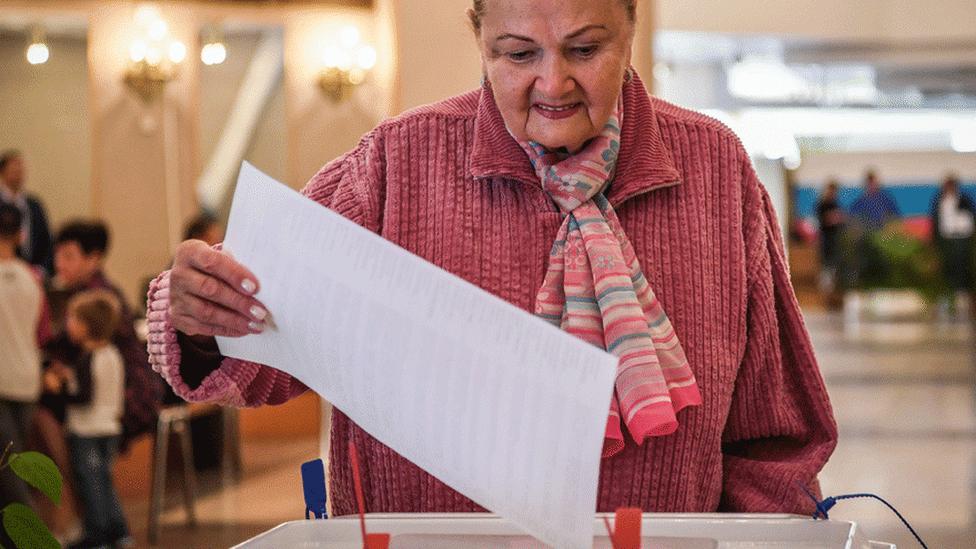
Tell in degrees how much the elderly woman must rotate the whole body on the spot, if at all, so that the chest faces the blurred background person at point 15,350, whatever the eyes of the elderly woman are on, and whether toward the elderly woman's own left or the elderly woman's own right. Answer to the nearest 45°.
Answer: approximately 135° to the elderly woman's own right

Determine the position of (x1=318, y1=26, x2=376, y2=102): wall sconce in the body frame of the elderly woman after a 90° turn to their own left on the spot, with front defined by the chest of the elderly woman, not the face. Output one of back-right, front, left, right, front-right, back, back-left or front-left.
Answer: left

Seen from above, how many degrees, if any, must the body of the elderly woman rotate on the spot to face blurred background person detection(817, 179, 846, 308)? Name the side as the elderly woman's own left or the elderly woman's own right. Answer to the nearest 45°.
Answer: approximately 180°

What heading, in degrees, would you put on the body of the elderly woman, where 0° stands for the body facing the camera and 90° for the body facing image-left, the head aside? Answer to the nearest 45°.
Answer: approximately 0°
